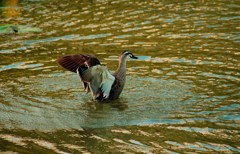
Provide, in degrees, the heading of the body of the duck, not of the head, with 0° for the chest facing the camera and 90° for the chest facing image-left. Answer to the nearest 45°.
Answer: approximately 270°
